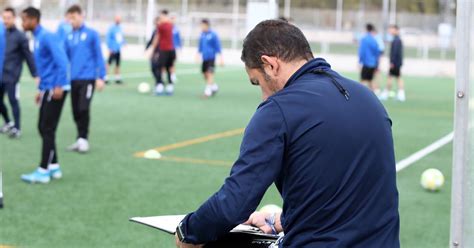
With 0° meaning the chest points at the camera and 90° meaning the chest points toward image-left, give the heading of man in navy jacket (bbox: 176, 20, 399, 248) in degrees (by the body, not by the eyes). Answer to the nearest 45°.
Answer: approximately 135°

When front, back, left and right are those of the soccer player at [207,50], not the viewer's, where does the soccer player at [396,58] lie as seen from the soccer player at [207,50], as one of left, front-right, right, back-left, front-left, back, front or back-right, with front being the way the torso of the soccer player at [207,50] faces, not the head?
back-left

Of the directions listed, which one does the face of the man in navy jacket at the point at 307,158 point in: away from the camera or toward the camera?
away from the camera

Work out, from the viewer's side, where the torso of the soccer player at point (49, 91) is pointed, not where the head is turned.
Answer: to the viewer's left

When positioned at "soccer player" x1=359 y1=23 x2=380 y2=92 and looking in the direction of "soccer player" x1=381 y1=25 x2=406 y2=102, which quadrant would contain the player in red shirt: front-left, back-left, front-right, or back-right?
back-left

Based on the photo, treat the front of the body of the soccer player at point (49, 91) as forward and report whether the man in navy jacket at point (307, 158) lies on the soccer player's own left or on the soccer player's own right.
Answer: on the soccer player's own left
